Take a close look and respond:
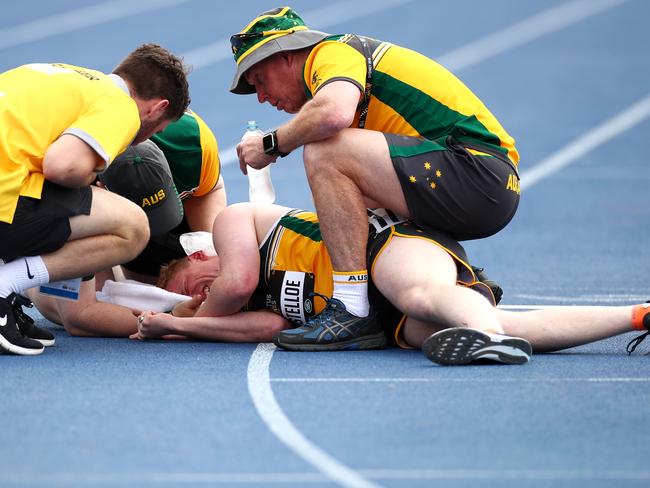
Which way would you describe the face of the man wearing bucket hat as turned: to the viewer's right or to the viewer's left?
to the viewer's left

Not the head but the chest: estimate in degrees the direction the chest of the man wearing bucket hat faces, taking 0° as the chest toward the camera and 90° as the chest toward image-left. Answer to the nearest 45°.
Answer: approximately 90°
